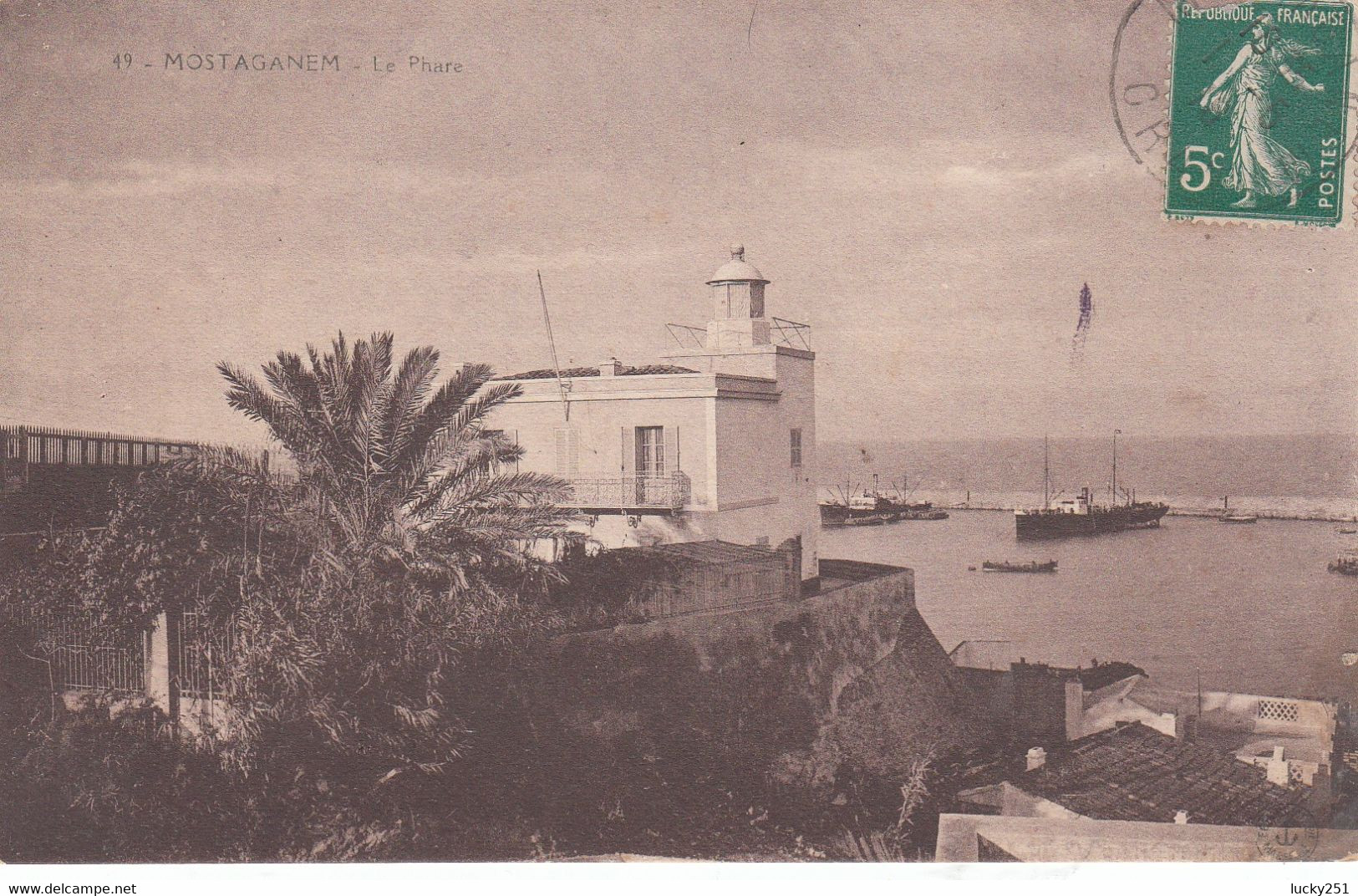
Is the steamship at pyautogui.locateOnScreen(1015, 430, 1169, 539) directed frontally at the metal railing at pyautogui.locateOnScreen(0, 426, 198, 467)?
no

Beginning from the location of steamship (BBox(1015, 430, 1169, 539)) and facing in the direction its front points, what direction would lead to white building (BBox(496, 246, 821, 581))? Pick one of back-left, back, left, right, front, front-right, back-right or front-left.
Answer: front

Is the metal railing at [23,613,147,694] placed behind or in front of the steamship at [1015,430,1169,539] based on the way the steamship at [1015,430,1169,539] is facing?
in front
